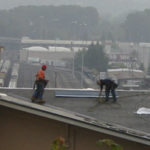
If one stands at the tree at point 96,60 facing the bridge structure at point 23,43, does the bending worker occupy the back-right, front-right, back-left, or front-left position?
back-left

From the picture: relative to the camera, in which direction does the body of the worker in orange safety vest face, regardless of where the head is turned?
to the viewer's right

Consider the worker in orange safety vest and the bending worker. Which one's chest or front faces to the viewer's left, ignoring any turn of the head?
the bending worker

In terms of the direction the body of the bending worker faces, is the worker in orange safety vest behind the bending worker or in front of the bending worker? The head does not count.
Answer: in front

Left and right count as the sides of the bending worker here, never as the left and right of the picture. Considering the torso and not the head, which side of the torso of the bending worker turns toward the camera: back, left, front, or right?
left

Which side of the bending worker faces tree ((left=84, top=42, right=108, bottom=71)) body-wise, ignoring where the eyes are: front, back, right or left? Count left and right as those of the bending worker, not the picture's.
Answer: right

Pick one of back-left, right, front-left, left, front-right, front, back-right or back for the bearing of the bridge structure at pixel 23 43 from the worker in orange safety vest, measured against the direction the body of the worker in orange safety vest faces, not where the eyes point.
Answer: left

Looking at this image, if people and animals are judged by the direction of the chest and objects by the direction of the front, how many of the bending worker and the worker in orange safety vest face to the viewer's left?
1

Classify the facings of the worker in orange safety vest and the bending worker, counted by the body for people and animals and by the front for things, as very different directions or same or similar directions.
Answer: very different directions

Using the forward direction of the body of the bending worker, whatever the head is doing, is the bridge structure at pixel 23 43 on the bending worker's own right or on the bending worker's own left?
on the bending worker's own right

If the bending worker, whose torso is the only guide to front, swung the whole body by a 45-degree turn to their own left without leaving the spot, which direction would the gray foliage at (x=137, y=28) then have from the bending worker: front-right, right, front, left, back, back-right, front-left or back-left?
back-right
